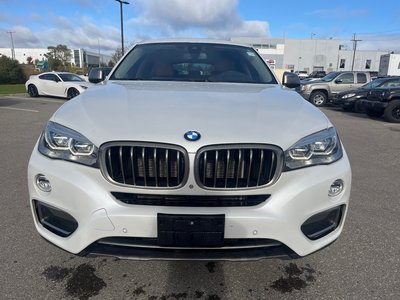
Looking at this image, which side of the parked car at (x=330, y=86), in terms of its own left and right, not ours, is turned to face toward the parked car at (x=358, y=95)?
left

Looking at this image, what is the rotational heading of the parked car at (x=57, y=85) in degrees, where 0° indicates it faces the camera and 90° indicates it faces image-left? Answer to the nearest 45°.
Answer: approximately 315°

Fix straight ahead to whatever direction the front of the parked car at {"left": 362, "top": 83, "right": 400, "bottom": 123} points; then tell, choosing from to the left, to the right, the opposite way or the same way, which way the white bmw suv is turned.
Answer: to the left

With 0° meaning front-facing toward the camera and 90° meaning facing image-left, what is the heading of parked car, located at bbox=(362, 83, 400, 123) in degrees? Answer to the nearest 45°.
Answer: approximately 45°

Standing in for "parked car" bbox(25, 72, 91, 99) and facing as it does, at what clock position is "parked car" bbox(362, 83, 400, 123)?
"parked car" bbox(362, 83, 400, 123) is roughly at 12 o'clock from "parked car" bbox(25, 72, 91, 99).

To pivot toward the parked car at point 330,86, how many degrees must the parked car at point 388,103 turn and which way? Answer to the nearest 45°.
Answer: approximately 90° to its right

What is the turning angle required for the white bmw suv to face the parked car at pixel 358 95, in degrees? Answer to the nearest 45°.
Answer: approximately 135° to its left

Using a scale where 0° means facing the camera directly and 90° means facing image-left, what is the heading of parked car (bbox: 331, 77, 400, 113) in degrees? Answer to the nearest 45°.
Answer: approximately 45°
